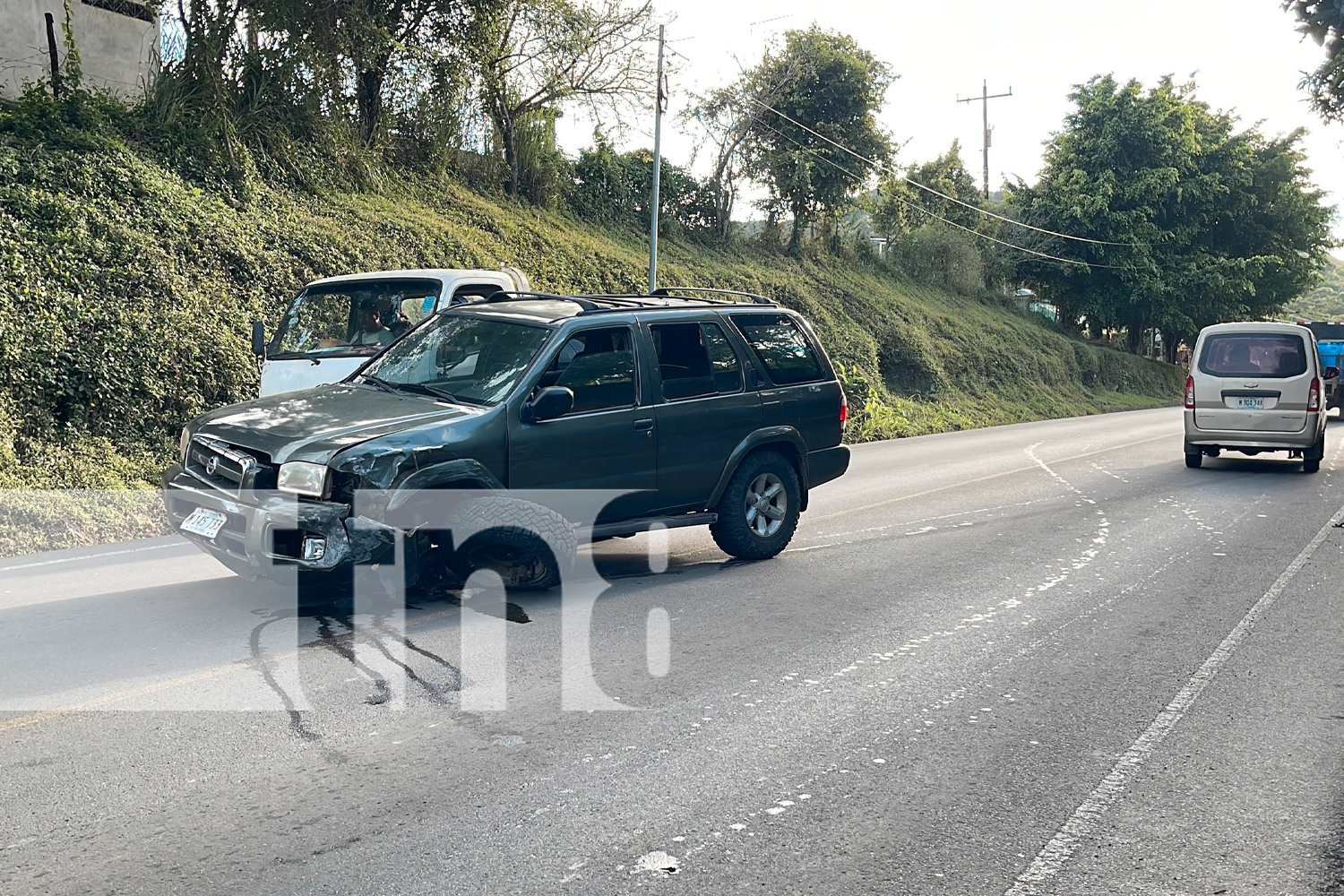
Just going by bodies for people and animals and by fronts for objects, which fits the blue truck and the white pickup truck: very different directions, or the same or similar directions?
very different directions

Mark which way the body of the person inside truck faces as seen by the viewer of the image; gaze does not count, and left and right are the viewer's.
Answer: facing the viewer and to the left of the viewer

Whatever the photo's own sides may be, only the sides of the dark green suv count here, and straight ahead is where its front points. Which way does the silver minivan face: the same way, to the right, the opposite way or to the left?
the opposite way

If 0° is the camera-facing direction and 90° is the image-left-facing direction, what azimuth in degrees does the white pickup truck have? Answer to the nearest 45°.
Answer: approximately 45°

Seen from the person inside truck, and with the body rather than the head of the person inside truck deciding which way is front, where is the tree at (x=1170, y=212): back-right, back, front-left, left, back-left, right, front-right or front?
back

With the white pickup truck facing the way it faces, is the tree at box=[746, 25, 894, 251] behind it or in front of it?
behind

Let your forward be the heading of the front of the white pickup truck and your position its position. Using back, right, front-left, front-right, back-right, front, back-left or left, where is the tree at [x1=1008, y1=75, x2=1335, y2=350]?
back

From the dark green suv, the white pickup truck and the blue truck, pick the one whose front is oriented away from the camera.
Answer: the blue truck

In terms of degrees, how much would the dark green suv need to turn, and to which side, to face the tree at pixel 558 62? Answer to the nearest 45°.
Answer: approximately 135° to its right

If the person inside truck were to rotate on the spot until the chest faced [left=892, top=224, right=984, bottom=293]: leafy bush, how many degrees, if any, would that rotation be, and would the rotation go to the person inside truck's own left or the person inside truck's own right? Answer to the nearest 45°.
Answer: approximately 180°

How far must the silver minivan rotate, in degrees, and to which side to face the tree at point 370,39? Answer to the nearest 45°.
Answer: approximately 90° to its left

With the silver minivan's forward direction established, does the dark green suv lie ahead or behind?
behind

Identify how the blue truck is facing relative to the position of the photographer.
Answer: facing away from the viewer

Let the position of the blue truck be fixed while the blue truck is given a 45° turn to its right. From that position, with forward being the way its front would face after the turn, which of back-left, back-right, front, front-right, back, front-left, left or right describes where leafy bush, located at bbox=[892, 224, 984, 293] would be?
left

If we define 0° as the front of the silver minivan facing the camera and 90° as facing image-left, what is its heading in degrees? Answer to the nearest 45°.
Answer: approximately 180°

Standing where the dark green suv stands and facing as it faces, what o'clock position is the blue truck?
The blue truck is roughly at 6 o'clock from the dark green suv.

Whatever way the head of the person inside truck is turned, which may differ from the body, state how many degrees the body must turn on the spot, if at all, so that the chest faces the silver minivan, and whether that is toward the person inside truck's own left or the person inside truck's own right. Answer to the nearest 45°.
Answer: approximately 135° to the person inside truck's own left
